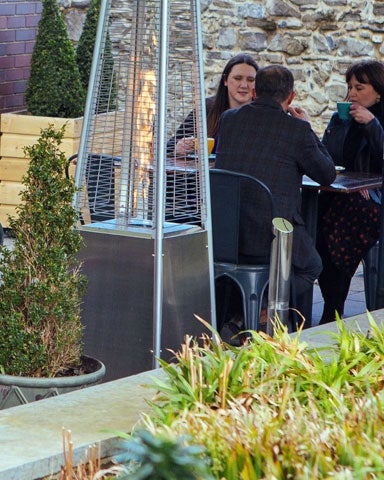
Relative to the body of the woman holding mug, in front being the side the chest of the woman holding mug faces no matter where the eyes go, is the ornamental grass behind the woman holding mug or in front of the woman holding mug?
in front

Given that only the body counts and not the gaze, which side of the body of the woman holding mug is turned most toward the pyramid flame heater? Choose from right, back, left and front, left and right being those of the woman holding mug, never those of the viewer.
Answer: front

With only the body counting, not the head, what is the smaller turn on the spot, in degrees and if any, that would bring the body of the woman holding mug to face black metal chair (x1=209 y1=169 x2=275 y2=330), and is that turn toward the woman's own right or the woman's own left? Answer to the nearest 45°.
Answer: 0° — they already face it

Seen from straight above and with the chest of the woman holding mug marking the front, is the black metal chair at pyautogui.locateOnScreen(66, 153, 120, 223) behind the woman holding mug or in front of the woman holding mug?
in front

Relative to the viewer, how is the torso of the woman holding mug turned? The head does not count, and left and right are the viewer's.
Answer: facing the viewer and to the left of the viewer

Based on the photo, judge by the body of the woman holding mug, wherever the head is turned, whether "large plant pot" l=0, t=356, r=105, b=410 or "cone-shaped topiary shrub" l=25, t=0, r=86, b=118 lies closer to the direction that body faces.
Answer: the large plant pot

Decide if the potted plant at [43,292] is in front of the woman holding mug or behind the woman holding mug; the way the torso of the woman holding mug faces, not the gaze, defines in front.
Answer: in front
